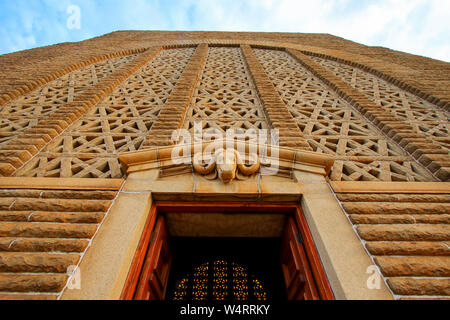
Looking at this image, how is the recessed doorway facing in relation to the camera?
toward the camera
